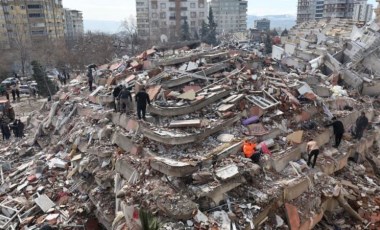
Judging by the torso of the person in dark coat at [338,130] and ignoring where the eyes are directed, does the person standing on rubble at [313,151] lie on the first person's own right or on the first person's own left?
on the first person's own left

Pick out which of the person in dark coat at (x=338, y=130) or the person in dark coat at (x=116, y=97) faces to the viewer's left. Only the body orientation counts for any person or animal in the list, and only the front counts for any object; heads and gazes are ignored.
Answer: the person in dark coat at (x=338, y=130)

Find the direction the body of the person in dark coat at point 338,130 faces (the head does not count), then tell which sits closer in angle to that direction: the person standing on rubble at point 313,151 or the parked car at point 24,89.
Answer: the parked car

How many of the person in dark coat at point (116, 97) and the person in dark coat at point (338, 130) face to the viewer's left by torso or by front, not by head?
1

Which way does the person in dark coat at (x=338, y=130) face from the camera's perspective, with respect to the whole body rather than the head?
to the viewer's left
